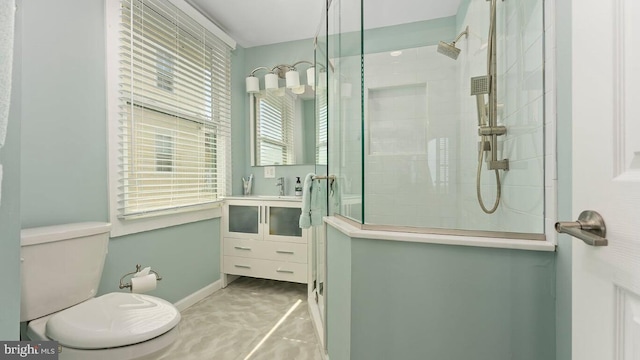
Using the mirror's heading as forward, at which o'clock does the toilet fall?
The toilet is roughly at 1 o'clock from the mirror.

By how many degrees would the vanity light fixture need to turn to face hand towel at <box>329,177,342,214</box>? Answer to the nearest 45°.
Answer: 0° — it already faces it

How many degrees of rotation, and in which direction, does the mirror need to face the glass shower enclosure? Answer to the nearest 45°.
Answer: approximately 45° to its left

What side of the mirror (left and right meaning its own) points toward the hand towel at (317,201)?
front

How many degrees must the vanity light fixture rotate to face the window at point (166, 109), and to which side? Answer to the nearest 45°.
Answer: approximately 45° to its right

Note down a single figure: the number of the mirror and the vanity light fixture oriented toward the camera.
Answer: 2

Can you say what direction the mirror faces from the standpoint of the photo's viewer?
facing the viewer

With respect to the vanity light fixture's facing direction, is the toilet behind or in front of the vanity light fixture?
in front

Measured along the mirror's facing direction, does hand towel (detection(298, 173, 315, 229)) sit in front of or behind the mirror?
in front
